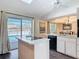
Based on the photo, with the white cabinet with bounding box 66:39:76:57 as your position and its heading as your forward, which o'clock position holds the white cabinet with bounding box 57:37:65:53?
the white cabinet with bounding box 57:37:65:53 is roughly at 3 o'clock from the white cabinet with bounding box 66:39:76:57.

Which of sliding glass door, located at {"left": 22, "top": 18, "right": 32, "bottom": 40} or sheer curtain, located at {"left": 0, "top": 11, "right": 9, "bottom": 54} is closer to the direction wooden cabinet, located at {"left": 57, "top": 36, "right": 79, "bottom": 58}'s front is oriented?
the sheer curtain

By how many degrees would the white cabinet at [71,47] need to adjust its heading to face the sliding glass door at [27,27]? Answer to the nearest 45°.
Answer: approximately 90° to its right

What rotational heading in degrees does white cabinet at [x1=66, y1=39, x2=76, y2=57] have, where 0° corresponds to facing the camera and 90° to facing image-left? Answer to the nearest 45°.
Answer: approximately 45°

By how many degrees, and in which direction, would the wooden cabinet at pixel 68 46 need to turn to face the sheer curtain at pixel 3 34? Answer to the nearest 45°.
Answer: approximately 45° to its right

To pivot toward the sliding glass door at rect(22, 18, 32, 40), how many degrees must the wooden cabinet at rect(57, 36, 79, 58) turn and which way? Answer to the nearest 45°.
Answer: approximately 90° to its right
